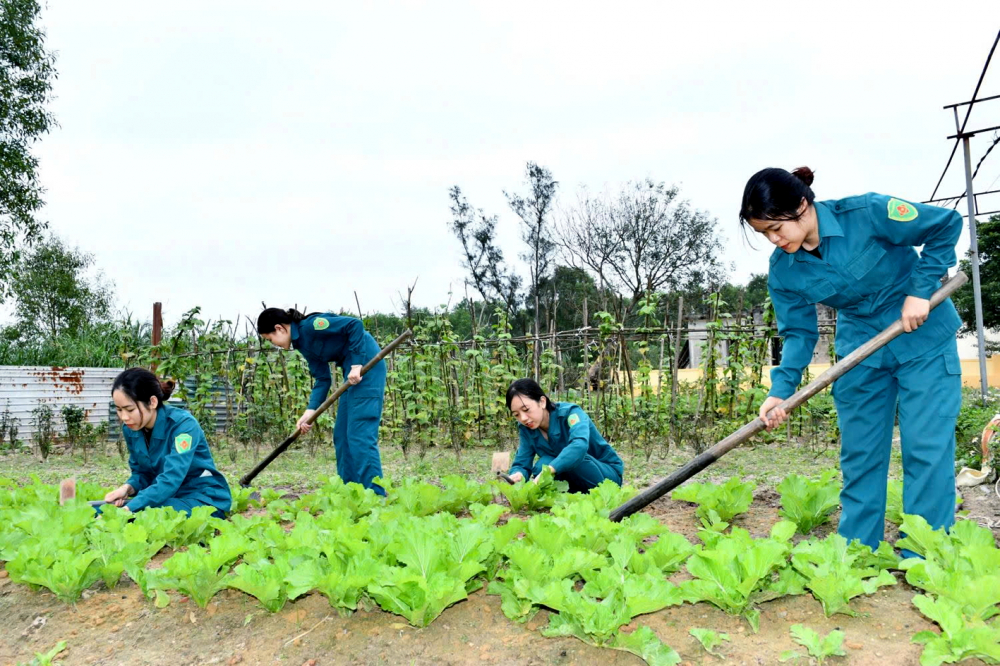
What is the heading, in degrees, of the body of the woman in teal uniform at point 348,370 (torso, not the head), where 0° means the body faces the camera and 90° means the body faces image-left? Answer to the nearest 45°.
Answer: approximately 90°

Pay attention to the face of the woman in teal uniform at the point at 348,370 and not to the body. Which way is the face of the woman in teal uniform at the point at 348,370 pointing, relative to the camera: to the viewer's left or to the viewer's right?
to the viewer's left

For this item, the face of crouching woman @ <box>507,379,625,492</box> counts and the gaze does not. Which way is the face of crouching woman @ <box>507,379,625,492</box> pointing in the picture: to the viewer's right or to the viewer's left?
to the viewer's left

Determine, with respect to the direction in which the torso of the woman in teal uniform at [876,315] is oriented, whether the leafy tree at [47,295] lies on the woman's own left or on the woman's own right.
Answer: on the woman's own right

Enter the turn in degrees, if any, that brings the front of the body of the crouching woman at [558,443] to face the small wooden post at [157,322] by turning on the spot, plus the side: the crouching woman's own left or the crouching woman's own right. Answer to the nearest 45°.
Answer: approximately 90° to the crouching woman's own right

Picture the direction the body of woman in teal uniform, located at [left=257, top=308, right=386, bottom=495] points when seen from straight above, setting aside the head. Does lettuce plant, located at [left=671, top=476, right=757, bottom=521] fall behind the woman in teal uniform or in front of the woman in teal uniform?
behind

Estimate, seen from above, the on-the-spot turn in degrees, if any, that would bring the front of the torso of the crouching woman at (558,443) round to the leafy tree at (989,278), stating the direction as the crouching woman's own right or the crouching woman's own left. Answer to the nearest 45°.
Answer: approximately 180°

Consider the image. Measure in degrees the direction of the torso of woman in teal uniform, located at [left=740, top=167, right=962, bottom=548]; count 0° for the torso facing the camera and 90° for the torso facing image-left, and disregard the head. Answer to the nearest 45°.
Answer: approximately 45°

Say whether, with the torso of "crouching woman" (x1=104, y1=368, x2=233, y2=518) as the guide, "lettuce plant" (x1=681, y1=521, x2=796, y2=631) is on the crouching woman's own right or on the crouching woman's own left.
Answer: on the crouching woman's own left
